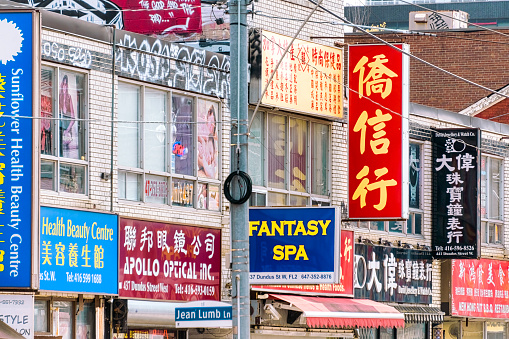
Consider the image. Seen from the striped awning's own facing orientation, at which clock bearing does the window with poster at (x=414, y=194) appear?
The window with poster is roughly at 8 o'clock from the striped awning.

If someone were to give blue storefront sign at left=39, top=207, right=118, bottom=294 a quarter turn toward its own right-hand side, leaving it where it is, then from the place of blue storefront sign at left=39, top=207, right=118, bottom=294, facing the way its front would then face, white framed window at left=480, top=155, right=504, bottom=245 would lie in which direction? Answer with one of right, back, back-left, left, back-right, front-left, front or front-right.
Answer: back

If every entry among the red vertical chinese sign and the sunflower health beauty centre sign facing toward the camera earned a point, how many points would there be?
2

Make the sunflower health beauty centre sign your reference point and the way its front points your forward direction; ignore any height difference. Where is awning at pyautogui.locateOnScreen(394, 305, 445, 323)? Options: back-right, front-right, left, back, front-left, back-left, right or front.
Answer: back-left

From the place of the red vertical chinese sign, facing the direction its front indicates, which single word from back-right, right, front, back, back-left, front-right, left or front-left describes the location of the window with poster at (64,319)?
front-right

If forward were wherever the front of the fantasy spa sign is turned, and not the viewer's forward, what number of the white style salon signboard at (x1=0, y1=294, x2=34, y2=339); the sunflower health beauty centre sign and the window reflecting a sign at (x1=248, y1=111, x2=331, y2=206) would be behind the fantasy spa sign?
1

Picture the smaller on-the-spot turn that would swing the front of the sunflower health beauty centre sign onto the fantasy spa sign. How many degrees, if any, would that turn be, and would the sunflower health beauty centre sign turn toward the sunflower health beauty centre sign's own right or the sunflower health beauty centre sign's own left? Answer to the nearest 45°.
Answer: approximately 135° to the sunflower health beauty centre sign's own left

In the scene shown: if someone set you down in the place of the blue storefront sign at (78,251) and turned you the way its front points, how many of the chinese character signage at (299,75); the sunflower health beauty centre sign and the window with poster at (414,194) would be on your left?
2

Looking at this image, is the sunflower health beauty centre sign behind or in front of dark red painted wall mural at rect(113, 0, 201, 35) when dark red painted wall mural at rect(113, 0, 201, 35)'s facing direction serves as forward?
in front

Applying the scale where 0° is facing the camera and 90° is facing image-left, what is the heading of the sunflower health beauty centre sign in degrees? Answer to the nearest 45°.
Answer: approximately 0°
